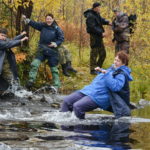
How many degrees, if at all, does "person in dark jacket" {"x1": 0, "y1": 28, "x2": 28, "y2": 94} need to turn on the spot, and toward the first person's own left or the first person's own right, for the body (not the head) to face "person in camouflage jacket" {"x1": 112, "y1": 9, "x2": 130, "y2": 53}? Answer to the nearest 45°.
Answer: approximately 90° to the first person's own left

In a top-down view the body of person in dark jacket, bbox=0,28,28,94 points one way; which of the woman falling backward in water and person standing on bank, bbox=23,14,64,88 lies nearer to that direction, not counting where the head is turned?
the woman falling backward in water

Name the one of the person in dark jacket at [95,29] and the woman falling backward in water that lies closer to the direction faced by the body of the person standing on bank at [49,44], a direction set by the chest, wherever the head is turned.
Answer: the woman falling backward in water

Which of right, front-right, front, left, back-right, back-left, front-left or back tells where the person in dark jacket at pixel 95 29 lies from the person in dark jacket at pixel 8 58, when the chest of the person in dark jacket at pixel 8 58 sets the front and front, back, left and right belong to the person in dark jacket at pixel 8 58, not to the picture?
left

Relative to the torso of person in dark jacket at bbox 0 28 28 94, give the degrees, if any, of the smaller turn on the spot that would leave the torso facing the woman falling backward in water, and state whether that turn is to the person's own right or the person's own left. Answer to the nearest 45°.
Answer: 0° — they already face them

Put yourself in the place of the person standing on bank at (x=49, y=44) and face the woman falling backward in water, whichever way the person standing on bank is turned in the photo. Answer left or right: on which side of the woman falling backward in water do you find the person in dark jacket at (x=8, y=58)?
right

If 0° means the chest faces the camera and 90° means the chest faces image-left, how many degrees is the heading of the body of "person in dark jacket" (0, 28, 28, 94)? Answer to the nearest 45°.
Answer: approximately 315°
